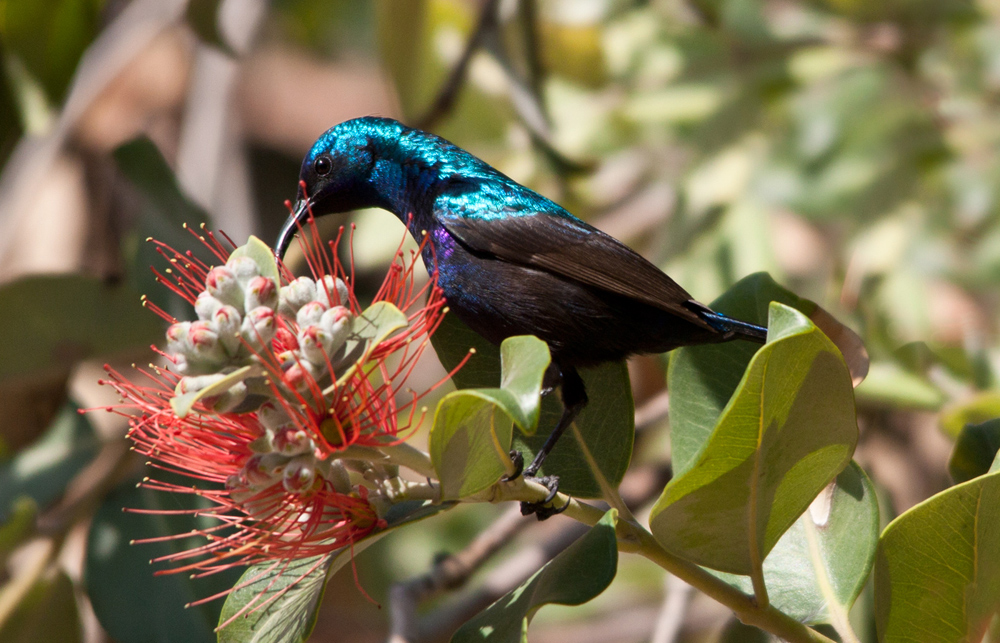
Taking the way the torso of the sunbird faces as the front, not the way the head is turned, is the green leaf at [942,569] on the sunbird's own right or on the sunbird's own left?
on the sunbird's own left

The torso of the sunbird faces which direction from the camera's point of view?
to the viewer's left

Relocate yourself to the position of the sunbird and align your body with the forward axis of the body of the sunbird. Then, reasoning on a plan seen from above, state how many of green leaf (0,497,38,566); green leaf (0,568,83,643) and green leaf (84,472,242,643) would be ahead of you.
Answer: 3

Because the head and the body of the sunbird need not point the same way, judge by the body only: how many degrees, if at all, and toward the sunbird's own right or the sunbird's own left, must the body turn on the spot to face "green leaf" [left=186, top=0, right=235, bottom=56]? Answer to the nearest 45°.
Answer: approximately 45° to the sunbird's own right

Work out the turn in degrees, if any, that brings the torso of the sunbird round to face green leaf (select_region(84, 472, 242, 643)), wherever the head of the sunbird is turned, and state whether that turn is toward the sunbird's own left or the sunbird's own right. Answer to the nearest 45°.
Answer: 0° — it already faces it

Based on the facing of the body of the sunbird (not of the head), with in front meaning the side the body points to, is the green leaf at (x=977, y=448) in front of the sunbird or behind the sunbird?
behind

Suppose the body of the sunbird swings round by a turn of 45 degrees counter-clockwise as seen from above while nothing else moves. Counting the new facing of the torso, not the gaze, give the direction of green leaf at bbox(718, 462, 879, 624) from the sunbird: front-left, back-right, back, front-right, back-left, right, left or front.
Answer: left

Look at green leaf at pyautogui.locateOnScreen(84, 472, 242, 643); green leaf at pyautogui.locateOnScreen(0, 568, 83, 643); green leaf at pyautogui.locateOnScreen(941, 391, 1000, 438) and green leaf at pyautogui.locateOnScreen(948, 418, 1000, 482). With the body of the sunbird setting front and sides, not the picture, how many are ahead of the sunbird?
2
